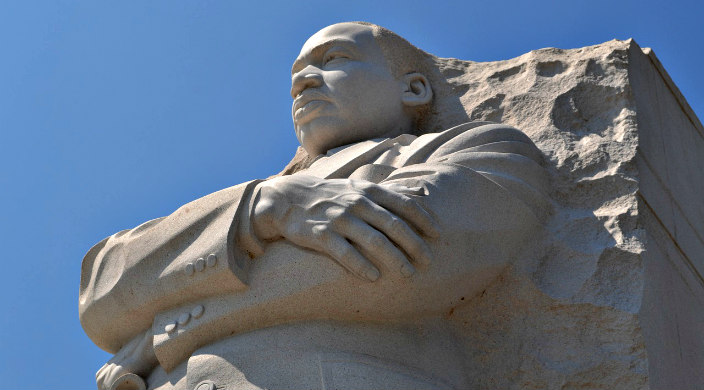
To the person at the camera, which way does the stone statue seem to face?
facing the viewer and to the left of the viewer
